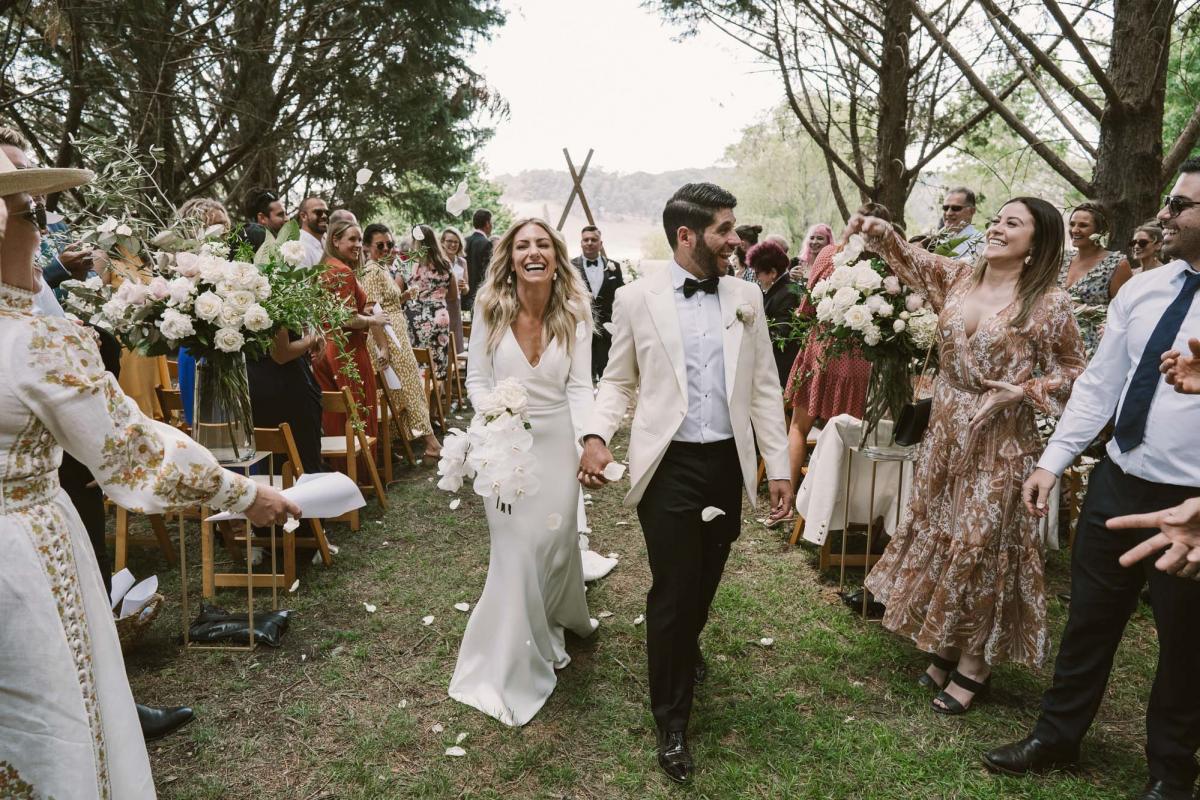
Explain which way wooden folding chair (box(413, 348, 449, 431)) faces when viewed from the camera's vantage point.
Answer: facing away from the viewer and to the right of the viewer

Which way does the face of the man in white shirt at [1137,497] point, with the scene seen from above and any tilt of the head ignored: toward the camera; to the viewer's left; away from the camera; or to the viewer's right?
to the viewer's left

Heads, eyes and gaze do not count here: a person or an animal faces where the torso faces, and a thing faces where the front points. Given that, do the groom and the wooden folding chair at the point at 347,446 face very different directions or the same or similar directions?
very different directions

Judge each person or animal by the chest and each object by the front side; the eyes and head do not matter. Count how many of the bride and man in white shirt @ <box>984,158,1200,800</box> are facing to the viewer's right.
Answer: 0

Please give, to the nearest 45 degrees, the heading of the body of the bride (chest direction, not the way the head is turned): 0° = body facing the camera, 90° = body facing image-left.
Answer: approximately 0°

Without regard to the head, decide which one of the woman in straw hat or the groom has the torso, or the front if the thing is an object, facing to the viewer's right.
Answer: the woman in straw hat

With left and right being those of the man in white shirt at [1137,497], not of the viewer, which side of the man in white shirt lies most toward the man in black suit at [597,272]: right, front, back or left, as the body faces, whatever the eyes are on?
right

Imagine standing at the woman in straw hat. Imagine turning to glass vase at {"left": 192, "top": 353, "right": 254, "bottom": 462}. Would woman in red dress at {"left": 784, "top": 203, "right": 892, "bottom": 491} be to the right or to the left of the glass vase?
right
